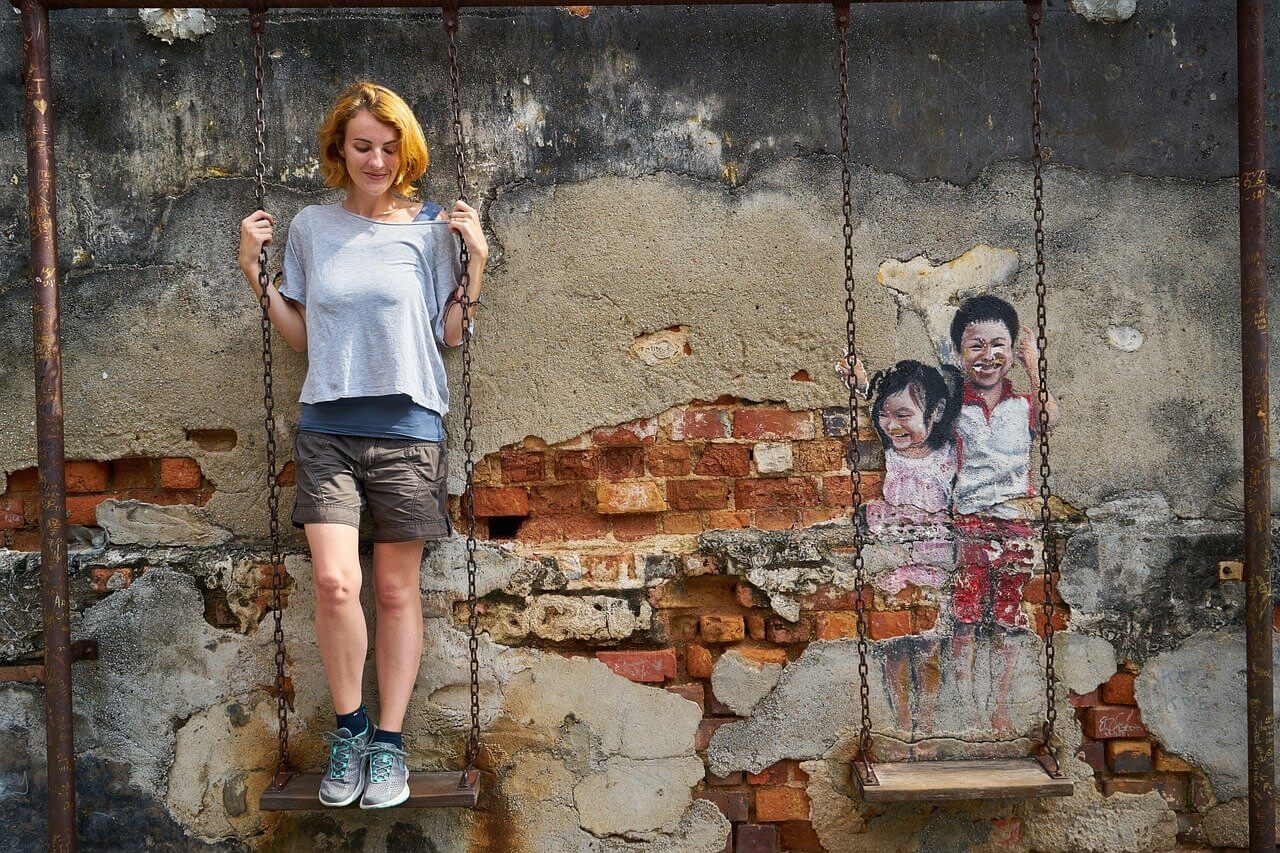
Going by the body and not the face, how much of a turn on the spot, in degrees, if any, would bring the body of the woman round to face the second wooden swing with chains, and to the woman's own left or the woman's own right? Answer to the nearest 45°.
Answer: approximately 90° to the woman's own left

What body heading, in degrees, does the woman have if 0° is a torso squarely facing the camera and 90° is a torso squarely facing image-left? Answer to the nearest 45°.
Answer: approximately 0°

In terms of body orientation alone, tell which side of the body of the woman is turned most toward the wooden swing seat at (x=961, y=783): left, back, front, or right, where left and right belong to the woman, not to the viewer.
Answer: left
